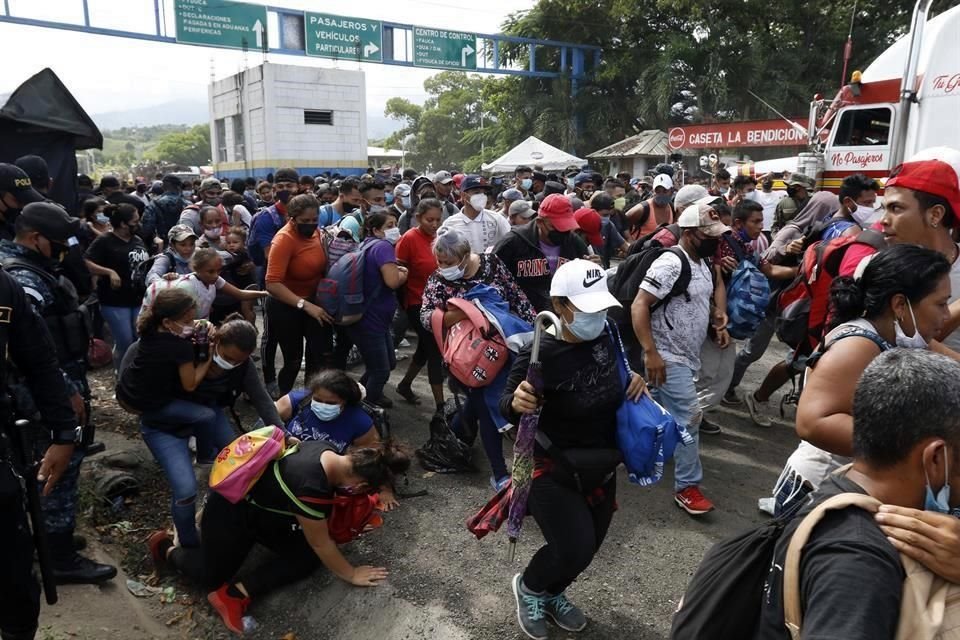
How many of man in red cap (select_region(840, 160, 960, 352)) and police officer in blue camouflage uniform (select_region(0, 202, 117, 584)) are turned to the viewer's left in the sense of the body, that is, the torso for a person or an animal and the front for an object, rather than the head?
1

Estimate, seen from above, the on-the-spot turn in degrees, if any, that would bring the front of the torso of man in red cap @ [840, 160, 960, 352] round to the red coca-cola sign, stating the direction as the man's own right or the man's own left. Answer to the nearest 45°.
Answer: approximately 90° to the man's own right

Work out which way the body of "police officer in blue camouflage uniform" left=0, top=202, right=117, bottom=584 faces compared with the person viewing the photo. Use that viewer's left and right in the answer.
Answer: facing to the right of the viewer

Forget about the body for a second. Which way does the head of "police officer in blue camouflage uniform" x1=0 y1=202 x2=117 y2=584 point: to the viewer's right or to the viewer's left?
to the viewer's right

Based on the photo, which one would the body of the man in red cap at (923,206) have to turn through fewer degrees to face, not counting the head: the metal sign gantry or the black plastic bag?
the black plastic bag

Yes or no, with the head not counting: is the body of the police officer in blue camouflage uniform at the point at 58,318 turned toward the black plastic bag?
yes

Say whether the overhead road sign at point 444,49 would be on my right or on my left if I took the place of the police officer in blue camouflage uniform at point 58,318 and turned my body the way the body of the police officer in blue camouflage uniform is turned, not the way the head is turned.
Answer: on my left

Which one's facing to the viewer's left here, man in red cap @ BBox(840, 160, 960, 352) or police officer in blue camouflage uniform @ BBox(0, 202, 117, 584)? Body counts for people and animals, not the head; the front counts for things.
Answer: the man in red cap

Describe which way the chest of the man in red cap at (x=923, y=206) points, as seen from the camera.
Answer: to the viewer's left
